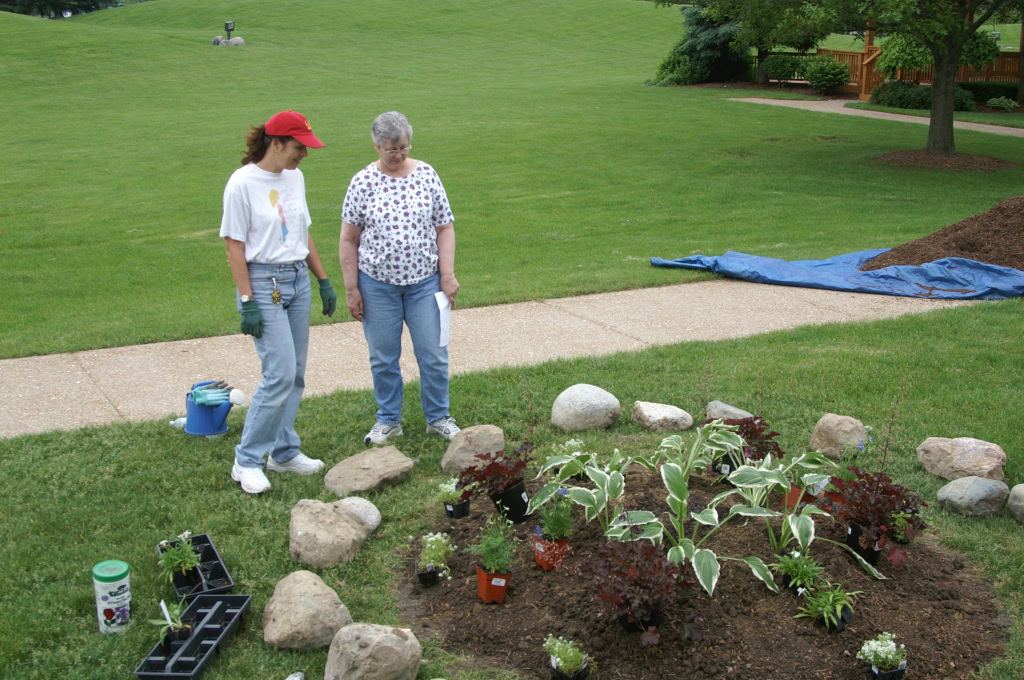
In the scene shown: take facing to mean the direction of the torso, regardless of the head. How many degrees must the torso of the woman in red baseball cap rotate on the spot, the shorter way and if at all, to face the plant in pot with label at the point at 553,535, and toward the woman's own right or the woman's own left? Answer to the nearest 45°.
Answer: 0° — they already face it

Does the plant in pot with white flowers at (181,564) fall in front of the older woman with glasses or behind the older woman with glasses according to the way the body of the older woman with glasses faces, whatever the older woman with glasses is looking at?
in front

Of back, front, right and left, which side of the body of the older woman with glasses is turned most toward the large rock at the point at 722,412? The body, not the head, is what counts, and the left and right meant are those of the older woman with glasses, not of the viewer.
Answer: left

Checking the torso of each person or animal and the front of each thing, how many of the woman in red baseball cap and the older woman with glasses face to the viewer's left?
0

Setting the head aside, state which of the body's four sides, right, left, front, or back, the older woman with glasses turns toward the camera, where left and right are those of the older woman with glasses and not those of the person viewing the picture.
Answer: front

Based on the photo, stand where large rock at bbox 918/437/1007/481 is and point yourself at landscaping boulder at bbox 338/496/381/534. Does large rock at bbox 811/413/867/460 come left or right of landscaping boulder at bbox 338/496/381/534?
right

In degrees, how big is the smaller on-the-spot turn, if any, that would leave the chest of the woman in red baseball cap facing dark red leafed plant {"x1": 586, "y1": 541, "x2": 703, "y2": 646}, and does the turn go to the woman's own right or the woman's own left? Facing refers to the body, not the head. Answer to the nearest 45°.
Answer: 0° — they already face it

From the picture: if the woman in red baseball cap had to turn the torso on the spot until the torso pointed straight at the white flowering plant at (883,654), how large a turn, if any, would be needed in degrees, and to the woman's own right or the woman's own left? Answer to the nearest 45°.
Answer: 0° — they already face it

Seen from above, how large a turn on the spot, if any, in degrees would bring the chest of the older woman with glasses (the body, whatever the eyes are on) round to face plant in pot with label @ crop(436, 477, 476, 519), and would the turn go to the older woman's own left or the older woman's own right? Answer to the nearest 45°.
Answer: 0° — they already face it

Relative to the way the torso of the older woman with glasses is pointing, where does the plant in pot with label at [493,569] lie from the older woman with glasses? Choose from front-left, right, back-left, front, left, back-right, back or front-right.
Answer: front

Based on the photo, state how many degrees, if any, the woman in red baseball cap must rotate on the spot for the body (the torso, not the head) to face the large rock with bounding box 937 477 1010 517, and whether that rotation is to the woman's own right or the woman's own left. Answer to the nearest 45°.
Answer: approximately 45° to the woman's own left

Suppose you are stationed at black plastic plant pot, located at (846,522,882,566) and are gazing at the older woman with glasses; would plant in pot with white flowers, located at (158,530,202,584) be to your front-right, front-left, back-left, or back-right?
front-left

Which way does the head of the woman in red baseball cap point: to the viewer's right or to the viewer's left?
to the viewer's right

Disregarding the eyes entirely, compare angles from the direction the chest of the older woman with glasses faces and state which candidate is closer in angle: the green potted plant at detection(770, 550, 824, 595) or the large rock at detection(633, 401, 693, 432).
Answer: the green potted plant

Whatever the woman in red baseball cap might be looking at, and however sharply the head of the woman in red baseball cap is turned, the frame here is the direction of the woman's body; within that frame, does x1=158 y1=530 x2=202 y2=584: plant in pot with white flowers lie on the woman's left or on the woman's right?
on the woman's right
